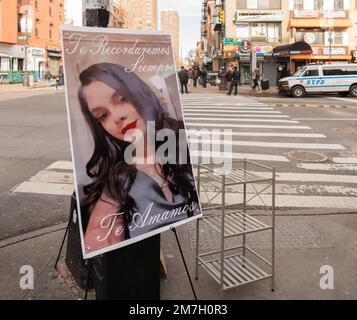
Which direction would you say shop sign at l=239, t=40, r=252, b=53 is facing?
toward the camera

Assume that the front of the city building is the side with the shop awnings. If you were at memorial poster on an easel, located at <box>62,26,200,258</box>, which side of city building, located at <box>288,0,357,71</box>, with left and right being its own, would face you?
front

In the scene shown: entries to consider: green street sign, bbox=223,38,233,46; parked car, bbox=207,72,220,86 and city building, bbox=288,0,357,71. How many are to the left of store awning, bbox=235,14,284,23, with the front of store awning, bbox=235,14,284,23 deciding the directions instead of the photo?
1

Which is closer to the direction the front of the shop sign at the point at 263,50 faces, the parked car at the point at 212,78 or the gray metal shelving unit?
the gray metal shelving unit

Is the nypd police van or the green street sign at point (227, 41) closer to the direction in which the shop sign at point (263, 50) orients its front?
the nypd police van

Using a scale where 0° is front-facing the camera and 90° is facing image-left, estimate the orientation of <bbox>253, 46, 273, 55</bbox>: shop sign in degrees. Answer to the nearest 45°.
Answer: approximately 0°

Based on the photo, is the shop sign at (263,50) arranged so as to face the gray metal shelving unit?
yes

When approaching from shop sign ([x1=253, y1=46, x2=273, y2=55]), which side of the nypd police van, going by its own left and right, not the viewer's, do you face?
right

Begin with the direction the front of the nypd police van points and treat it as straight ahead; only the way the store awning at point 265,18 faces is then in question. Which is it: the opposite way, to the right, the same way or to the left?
to the left

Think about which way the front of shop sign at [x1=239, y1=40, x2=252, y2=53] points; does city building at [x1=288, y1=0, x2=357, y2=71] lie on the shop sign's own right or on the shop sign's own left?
on the shop sign's own left

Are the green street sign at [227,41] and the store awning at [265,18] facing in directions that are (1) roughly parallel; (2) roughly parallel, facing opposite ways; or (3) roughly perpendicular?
roughly parallel

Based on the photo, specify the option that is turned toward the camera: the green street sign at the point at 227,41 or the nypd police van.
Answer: the green street sign

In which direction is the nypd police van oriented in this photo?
to the viewer's left

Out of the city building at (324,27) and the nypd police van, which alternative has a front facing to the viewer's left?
the nypd police van

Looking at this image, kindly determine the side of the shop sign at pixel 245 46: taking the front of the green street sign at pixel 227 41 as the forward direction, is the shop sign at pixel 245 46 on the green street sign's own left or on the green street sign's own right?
on the green street sign's own left

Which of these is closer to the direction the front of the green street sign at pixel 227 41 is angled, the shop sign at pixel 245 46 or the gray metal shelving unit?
the gray metal shelving unit
